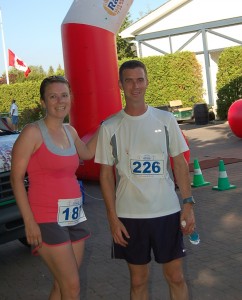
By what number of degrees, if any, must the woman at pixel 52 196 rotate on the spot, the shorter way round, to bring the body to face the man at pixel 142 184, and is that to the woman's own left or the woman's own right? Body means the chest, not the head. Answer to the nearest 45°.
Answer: approximately 45° to the woman's own left

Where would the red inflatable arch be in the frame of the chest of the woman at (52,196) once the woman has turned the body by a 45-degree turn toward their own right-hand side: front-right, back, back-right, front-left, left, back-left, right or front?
back

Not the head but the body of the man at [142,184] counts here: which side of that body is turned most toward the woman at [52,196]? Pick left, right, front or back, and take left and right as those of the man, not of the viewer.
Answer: right

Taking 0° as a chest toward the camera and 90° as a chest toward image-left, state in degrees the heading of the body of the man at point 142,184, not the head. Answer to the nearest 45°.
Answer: approximately 0°

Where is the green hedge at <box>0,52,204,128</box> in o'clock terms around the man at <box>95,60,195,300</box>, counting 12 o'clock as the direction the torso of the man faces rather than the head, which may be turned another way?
The green hedge is roughly at 6 o'clock from the man.

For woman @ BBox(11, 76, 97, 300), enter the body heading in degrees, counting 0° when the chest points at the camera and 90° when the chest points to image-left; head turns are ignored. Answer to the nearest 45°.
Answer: approximately 315°

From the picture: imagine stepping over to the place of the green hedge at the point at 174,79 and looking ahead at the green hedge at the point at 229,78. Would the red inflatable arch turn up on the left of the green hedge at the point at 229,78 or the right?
right
